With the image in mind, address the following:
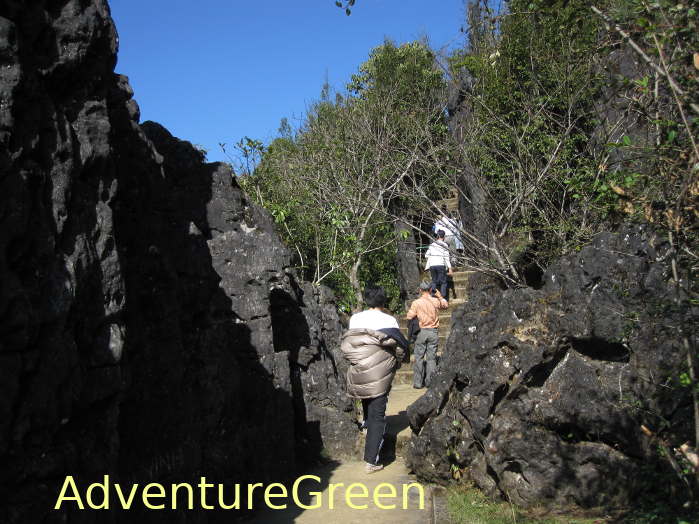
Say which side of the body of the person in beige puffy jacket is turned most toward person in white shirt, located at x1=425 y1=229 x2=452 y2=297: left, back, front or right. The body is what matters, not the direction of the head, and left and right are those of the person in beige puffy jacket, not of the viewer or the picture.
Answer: front

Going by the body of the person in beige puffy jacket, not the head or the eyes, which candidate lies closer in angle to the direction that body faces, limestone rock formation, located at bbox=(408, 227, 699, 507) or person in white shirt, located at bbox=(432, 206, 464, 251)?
the person in white shirt

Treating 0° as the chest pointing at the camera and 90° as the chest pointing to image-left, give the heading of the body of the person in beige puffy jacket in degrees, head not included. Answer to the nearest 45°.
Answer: approximately 180°

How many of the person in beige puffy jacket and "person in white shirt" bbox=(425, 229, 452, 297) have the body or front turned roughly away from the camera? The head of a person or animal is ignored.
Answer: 2

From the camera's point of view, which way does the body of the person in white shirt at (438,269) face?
away from the camera

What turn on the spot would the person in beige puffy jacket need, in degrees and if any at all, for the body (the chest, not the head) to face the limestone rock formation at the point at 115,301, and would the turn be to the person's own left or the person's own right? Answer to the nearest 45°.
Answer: approximately 135° to the person's own left

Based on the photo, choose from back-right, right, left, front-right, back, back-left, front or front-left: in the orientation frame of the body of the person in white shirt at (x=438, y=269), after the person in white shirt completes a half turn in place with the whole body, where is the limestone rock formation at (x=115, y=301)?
front

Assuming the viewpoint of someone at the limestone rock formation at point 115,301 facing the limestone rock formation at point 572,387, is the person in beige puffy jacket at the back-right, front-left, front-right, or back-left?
front-left

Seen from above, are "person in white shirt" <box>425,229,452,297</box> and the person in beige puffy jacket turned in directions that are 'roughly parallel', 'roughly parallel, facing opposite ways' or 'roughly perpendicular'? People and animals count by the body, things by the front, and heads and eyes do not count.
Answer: roughly parallel

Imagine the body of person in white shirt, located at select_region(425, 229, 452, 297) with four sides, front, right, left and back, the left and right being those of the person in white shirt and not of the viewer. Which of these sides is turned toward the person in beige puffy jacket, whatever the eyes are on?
back

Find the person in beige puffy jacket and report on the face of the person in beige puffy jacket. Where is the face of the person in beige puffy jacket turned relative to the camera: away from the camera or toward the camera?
away from the camera
